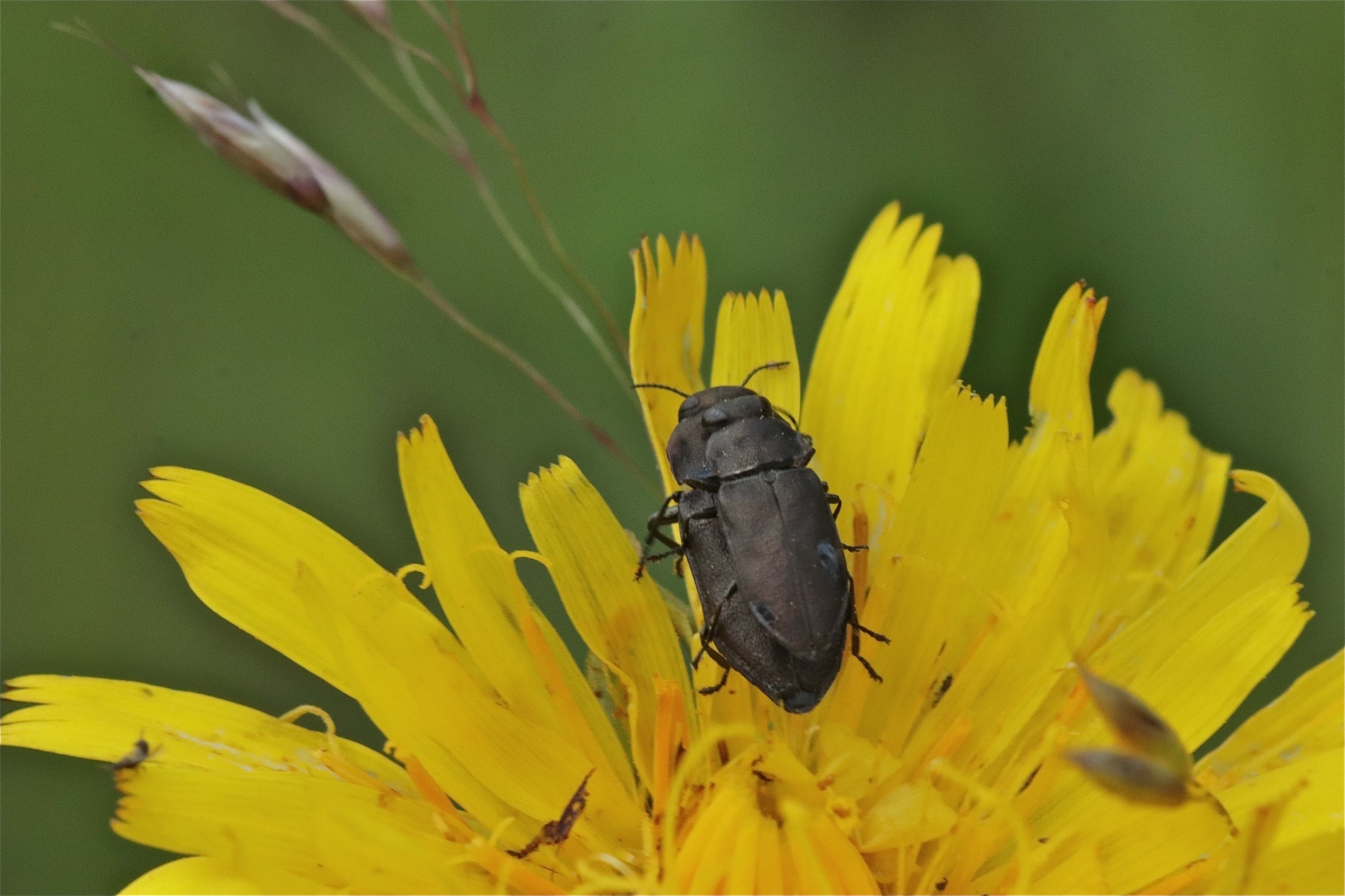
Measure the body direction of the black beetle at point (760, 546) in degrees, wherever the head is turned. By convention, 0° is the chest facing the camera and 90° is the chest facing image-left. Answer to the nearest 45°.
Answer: approximately 180°
